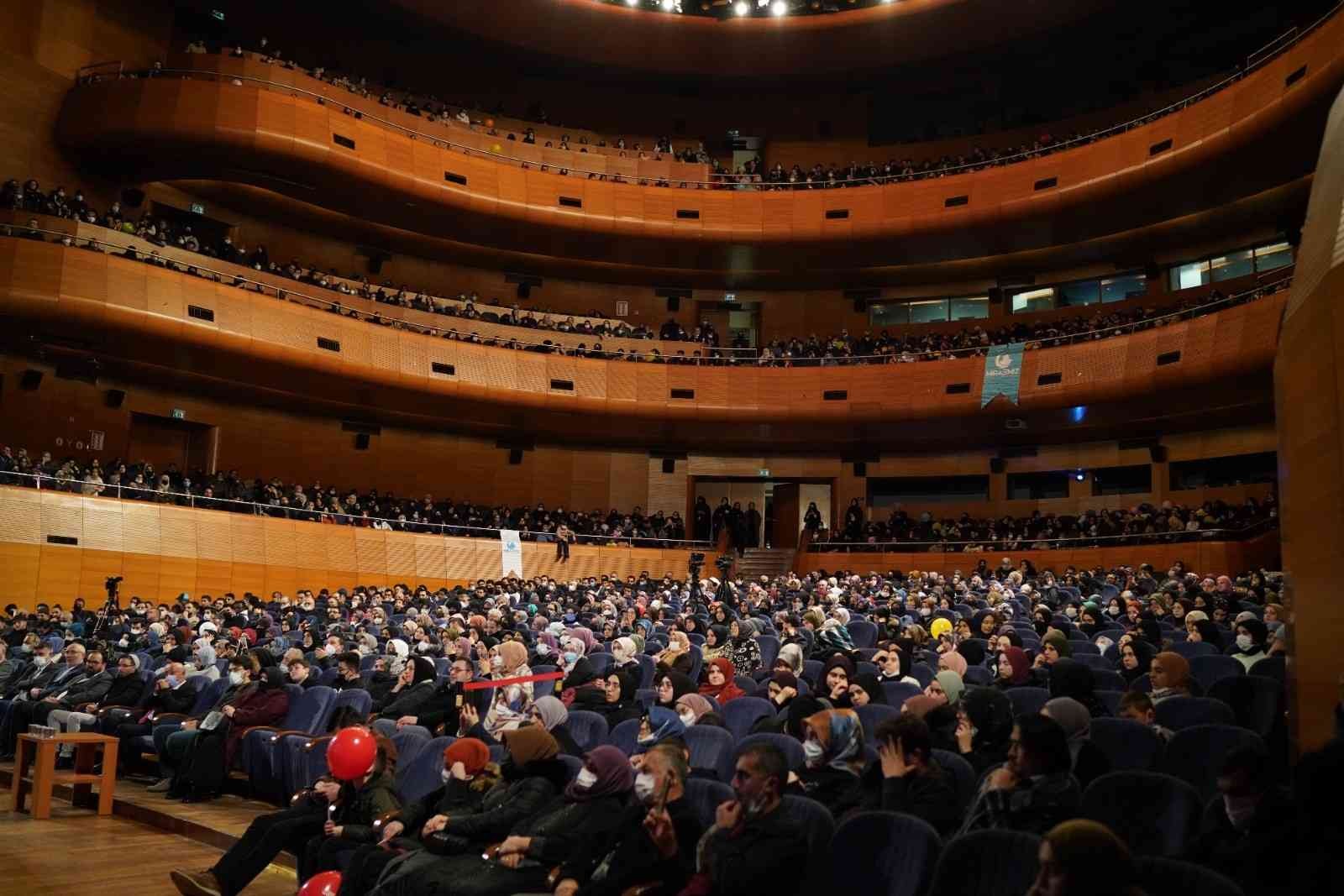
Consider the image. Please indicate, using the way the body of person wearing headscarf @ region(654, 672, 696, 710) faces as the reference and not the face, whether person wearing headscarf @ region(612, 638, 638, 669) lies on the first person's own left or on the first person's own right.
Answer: on the first person's own right

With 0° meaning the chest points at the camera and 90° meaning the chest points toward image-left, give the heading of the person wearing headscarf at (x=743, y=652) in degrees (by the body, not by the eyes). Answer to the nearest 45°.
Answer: approximately 45°

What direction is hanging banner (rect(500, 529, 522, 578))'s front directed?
toward the camera

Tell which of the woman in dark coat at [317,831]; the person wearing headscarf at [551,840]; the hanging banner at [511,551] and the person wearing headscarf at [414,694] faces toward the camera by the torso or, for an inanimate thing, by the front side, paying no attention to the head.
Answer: the hanging banner

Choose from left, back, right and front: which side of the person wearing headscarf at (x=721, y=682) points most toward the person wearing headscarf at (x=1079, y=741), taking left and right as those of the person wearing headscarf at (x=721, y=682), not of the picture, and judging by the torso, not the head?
left

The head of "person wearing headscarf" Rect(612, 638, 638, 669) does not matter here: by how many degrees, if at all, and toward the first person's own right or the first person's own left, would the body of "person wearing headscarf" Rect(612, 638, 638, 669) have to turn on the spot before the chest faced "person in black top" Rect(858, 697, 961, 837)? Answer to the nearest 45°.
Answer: approximately 45° to the first person's own left

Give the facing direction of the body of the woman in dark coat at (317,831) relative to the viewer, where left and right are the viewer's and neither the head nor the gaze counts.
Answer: facing to the left of the viewer

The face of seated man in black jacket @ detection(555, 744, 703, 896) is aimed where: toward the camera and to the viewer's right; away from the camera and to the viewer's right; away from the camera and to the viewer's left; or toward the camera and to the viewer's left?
toward the camera and to the viewer's left

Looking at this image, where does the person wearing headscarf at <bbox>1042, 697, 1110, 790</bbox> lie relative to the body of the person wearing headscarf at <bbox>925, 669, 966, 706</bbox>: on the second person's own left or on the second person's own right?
on the second person's own left

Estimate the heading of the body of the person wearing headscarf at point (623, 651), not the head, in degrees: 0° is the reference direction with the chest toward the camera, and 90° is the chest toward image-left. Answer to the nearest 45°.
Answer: approximately 45°

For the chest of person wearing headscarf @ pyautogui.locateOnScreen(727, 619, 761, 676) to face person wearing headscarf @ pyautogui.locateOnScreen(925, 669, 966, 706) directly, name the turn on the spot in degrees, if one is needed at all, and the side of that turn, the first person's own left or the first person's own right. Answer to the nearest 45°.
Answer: approximately 45° to the first person's own left
